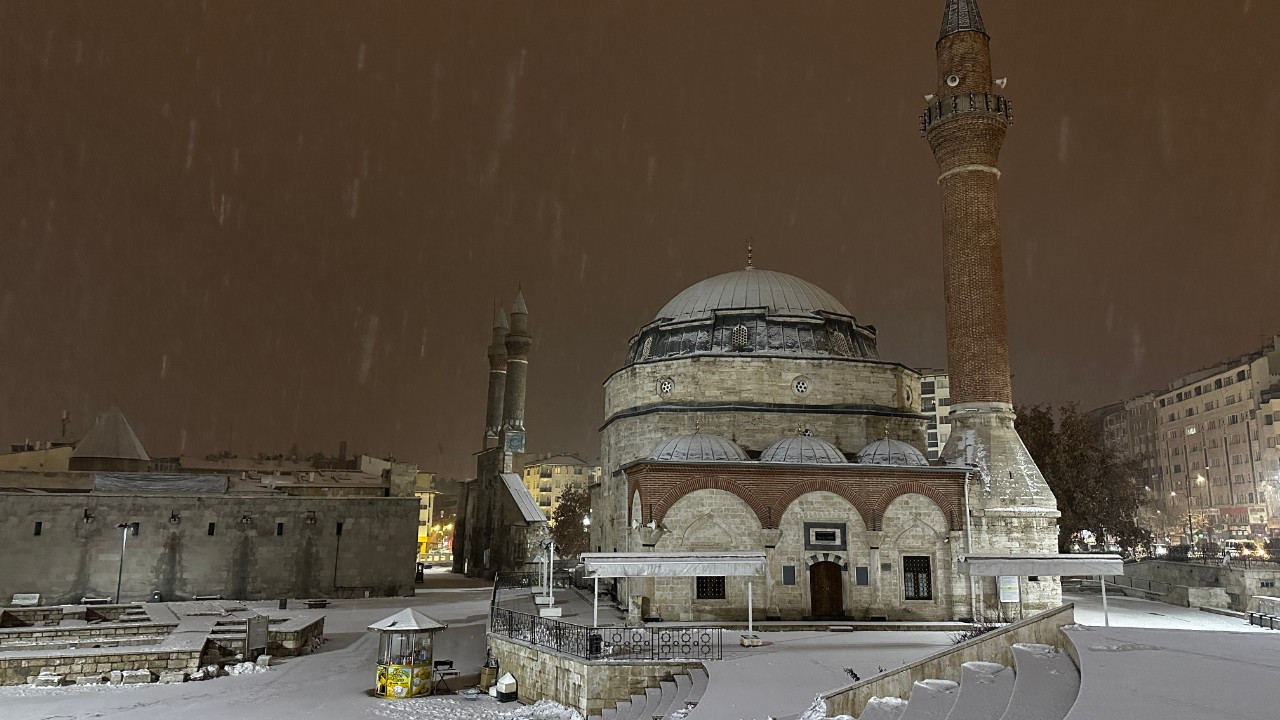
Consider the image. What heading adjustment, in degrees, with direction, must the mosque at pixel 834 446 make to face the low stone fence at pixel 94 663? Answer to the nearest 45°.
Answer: approximately 45° to its right

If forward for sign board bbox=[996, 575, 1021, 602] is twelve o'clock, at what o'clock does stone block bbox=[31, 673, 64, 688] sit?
The stone block is roughly at 2 o'clock from the sign board.

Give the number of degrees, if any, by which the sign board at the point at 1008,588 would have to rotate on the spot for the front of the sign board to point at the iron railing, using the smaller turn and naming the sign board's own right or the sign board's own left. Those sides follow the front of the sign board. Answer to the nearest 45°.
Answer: approximately 45° to the sign board's own right

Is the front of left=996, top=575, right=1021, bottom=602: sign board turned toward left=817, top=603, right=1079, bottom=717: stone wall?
yes

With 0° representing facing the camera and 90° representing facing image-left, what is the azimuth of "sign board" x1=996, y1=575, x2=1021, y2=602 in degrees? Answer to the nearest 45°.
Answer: approximately 0°

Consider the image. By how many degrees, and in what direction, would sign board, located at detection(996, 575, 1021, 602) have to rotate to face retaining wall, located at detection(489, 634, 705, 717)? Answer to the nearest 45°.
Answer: approximately 45° to its right

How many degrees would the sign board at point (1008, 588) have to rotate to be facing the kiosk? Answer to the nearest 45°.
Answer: approximately 45° to its right

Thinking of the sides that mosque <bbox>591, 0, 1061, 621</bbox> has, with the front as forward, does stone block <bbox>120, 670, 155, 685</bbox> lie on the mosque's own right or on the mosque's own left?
on the mosque's own right

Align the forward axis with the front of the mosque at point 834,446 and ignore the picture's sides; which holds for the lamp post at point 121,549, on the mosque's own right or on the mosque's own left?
on the mosque's own right

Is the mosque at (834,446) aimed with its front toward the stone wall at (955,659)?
yes
